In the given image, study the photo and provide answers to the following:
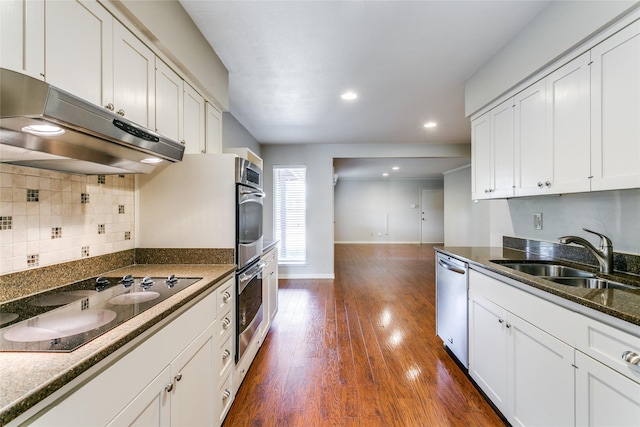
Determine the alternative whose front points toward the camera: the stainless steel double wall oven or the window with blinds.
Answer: the window with blinds

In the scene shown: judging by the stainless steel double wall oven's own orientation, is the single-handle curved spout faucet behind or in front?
in front

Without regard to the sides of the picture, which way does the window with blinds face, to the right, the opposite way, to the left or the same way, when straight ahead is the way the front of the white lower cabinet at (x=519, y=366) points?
to the left

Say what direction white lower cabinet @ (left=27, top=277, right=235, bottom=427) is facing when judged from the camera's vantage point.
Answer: facing the viewer and to the right of the viewer

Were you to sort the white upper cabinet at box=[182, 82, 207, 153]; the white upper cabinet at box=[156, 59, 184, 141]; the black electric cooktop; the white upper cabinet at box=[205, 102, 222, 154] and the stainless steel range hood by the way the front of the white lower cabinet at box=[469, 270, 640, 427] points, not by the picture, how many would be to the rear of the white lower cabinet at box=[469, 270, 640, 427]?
0

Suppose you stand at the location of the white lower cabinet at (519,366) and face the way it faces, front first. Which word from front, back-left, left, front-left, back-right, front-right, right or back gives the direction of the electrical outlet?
back-right

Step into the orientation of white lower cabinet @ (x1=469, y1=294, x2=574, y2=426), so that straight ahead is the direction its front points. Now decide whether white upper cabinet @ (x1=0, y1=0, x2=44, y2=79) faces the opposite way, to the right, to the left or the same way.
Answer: the opposite way

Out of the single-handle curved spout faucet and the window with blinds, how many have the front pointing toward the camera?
1

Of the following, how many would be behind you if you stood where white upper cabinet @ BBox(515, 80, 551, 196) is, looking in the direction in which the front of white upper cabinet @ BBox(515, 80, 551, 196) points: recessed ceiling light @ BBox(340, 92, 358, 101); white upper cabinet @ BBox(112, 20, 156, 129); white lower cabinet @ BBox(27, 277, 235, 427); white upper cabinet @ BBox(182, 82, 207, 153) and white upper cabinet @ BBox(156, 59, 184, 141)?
0

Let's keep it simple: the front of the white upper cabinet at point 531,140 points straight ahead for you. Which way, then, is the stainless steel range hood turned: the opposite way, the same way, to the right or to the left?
the opposite way

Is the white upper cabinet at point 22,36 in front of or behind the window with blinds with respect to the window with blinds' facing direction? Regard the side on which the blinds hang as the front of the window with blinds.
in front

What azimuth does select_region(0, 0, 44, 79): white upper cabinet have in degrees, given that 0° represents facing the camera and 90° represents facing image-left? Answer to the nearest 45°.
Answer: approximately 315°

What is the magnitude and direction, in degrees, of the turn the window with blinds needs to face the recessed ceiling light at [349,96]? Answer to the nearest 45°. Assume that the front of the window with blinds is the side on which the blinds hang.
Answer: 0° — it already faces it

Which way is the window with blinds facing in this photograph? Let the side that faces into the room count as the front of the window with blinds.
toward the camera

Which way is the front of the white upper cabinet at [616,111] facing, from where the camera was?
facing the viewer and to the left of the viewer

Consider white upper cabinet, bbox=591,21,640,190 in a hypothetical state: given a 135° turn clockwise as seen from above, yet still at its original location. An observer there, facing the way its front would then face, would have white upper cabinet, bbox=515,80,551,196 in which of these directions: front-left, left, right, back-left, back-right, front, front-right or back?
front-left

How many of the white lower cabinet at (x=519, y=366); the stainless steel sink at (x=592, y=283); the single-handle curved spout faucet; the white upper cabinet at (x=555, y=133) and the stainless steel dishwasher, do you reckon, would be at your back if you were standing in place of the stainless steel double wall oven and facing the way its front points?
0

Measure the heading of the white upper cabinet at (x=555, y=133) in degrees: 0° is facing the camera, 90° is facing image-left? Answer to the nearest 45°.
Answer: approximately 45°
